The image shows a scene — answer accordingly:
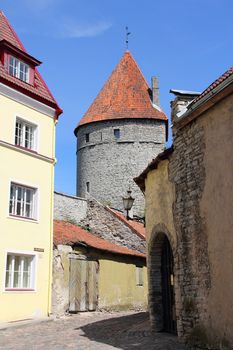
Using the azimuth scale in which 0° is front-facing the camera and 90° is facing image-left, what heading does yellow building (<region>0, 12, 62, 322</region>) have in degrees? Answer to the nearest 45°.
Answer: approximately 315°

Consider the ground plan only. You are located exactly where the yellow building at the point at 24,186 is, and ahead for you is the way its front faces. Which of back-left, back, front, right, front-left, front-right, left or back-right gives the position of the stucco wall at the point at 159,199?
front

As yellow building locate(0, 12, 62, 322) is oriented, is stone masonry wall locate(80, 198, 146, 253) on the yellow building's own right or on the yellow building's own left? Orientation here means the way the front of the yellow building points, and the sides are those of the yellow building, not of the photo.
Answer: on the yellow building's own left

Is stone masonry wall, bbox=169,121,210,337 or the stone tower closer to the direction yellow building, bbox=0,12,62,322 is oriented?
the stone masonry wall

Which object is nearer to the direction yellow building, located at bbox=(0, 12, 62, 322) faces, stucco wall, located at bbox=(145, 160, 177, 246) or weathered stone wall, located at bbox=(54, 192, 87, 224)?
the stucco wall

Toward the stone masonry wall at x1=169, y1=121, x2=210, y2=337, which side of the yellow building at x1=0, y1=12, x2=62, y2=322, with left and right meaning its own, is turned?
front

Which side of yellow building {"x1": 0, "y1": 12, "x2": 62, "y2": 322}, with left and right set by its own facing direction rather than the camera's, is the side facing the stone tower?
left

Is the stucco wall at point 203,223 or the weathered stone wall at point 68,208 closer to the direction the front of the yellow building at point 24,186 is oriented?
the stucco wall

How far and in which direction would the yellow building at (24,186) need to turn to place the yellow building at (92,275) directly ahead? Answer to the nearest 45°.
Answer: approximately 90° to its left

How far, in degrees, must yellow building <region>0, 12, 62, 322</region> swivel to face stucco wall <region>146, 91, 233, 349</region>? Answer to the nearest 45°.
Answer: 0° — it already faces it

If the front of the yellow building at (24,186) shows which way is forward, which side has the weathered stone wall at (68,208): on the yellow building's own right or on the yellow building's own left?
on the yellow building's own left

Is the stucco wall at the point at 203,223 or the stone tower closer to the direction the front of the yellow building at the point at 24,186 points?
the stucco wall
